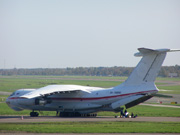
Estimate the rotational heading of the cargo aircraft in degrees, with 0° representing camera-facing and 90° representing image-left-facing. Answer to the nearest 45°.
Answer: approximately 135°
